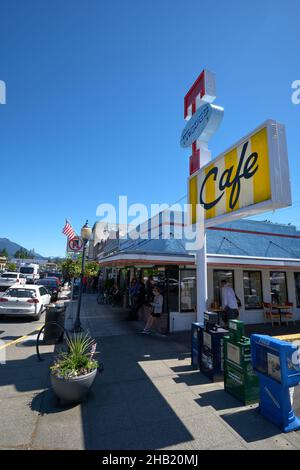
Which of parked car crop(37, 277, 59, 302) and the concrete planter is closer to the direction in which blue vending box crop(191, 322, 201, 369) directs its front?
the concrete planter

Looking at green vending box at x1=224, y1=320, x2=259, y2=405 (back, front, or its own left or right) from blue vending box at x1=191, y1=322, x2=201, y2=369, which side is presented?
right

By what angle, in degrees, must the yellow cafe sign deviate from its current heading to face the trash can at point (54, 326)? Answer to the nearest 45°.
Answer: approximately 45° to its right

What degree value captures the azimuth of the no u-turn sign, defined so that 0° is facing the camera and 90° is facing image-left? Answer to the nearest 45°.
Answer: approximately 0°

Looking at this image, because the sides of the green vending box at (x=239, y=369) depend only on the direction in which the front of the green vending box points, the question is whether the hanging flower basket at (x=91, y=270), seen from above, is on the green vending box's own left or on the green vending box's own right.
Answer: on the green vending box's own right

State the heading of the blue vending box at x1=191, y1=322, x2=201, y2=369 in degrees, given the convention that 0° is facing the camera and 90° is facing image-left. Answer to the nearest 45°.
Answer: approximately 45°

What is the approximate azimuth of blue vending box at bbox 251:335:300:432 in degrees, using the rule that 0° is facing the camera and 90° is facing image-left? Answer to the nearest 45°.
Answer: approximately 45°

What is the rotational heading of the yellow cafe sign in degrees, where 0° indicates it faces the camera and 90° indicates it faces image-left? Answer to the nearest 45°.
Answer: approximately 45°
